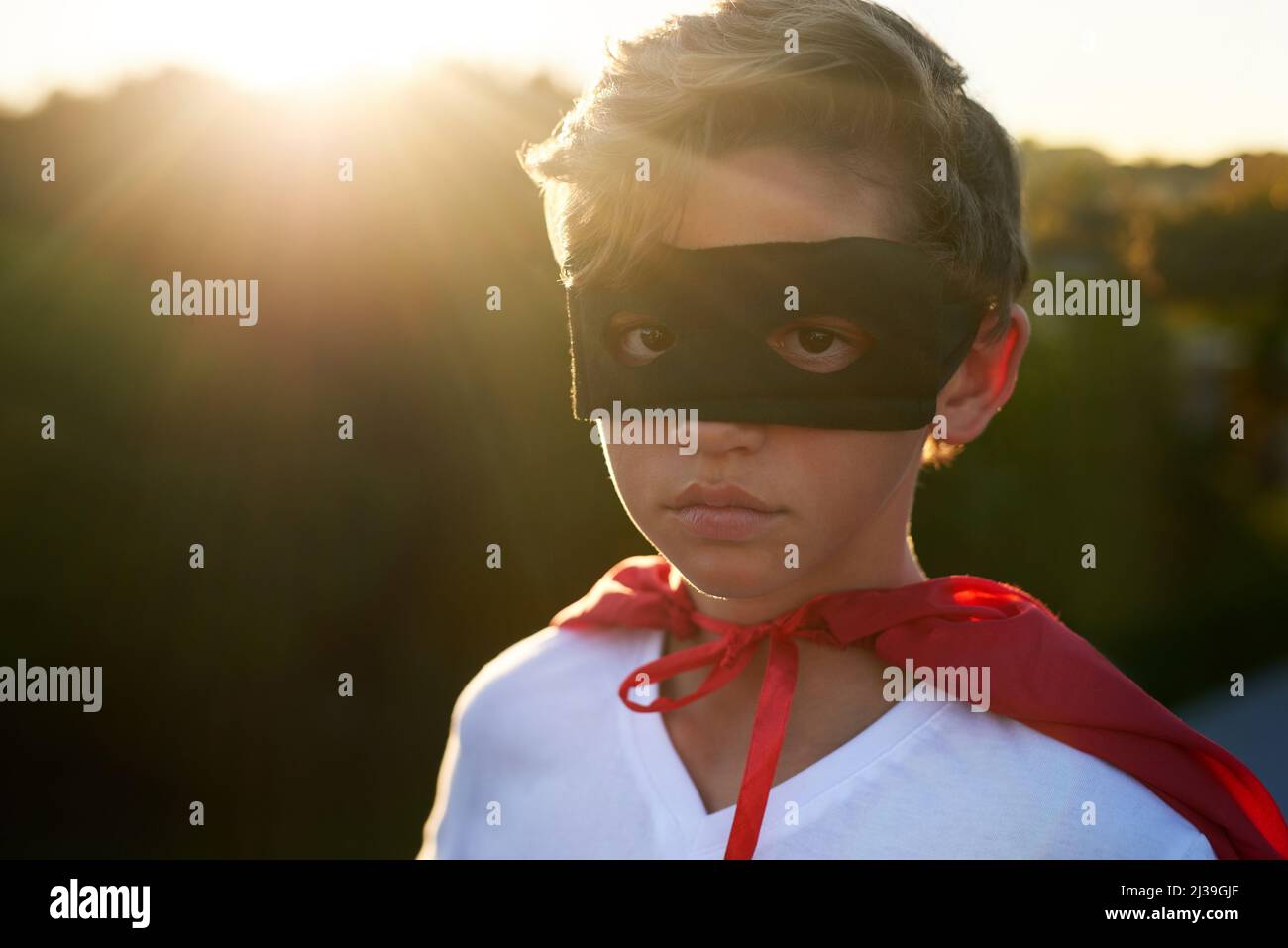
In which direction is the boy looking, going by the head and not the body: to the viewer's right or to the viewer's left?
to the viewer's left
